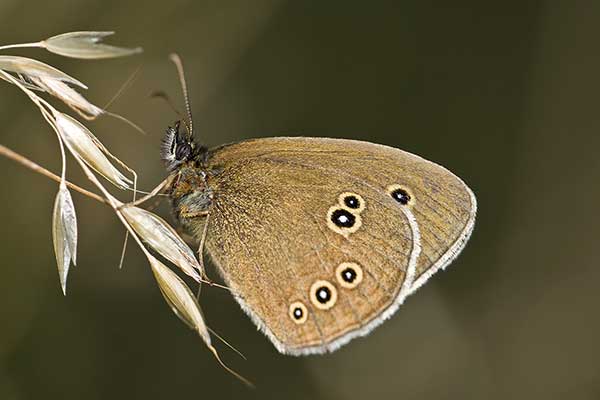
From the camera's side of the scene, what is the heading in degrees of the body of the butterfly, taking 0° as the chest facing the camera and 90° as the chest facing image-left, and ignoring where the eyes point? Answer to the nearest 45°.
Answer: approximately 90°
